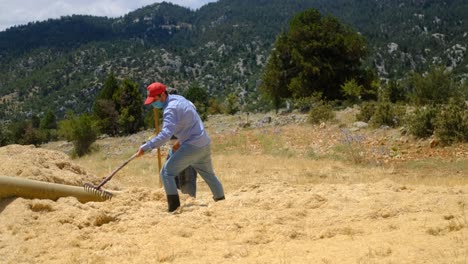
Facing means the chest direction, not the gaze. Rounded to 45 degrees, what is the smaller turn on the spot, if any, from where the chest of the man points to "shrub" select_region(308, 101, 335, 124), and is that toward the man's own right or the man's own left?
approximately 135° to the man's own right

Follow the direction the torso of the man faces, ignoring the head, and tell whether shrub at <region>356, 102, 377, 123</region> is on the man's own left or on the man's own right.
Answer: on the man's own right

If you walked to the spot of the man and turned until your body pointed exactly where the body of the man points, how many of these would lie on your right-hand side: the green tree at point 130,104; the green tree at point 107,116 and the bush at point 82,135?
3

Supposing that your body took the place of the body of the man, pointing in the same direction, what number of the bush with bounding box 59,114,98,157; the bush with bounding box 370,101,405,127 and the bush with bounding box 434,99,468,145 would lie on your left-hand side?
0

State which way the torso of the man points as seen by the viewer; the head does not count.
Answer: to the viewer's left

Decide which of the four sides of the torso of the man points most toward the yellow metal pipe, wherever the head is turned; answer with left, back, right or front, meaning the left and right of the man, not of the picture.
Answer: front

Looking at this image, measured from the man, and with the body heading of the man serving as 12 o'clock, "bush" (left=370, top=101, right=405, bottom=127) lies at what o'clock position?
The bush is roughly at 4 o'clock from the man.

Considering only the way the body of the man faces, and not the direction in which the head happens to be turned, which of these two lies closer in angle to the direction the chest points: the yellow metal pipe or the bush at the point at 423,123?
the yellow metal pipe

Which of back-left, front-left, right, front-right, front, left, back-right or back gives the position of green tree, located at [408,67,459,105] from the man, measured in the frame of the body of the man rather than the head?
back-right

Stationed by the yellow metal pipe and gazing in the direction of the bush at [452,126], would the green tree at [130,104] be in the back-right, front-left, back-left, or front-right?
front-left

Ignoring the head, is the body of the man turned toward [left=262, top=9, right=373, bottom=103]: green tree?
no

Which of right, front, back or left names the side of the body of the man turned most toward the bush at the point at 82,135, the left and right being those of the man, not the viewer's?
right

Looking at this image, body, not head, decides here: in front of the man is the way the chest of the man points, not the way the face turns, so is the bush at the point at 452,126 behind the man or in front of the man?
behind

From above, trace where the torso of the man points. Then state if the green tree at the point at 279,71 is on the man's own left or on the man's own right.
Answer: on the man's own right

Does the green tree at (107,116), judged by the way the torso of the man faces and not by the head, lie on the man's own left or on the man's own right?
on the man's own right

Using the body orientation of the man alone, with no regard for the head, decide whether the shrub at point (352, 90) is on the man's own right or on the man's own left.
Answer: on the man's own right
